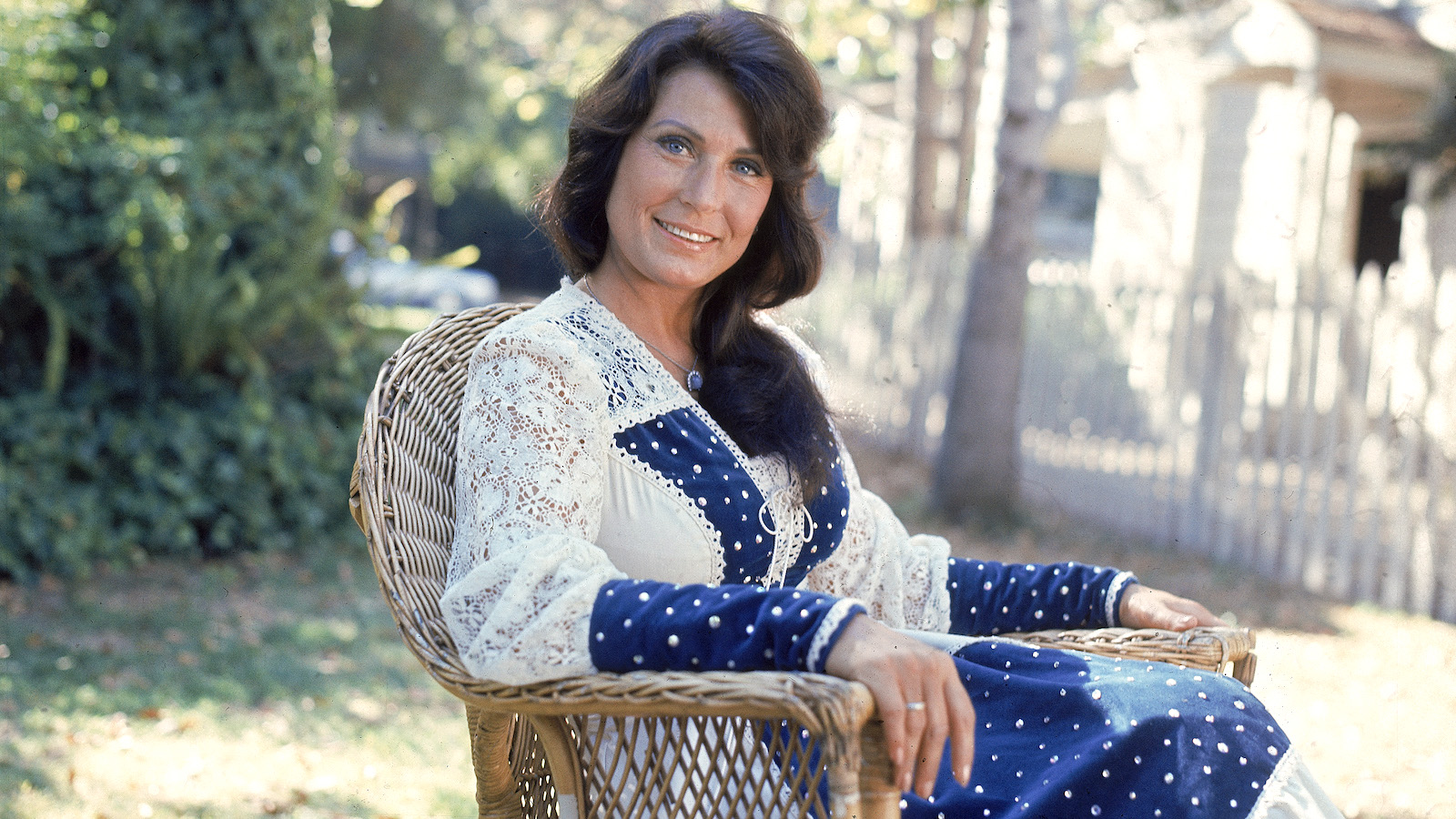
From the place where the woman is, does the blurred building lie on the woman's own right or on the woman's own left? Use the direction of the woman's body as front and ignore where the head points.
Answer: on the woman's own left

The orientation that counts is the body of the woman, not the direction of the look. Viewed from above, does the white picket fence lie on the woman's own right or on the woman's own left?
on the woman's own left

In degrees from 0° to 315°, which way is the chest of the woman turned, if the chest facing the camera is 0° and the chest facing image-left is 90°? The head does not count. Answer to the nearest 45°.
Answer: approximately 315°
